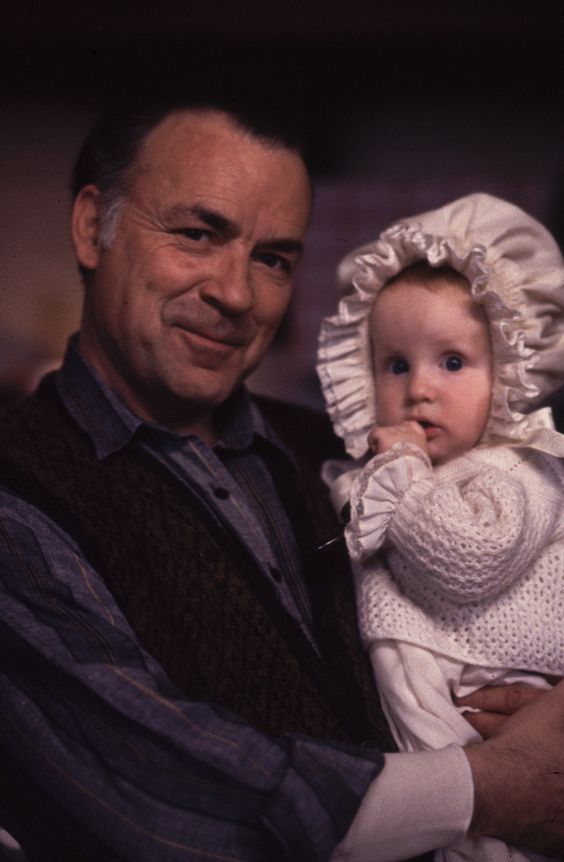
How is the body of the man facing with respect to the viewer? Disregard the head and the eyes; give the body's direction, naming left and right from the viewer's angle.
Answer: facing the viewer and to the right of the viewer

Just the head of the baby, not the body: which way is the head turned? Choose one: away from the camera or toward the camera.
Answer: toward the camera

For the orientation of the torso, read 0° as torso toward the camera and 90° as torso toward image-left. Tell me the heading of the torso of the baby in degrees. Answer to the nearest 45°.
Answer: approximately 45°
